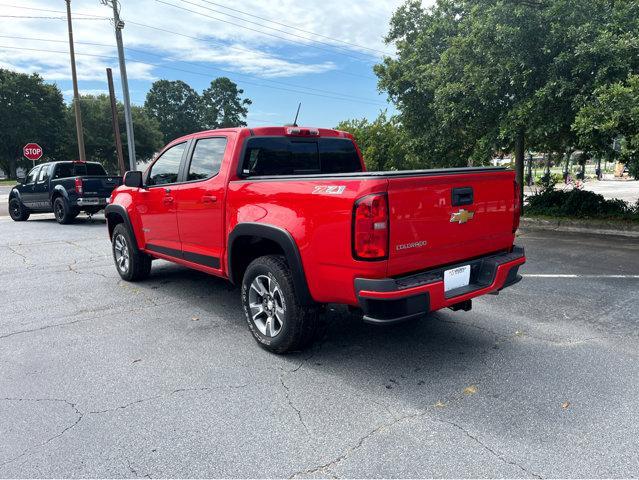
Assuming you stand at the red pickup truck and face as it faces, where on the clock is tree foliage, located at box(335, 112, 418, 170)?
The tree foliage is roughly at 2 o'clock from the red pickup truck.

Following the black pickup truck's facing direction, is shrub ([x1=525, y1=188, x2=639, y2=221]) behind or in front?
behind

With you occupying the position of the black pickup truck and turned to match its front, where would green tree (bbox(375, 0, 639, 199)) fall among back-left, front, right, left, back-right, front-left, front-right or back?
back

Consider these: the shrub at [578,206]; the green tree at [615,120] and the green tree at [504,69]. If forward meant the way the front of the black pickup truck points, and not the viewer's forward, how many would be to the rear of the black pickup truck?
3

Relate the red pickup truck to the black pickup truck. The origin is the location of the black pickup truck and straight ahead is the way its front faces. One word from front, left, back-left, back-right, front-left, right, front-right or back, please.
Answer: back-left

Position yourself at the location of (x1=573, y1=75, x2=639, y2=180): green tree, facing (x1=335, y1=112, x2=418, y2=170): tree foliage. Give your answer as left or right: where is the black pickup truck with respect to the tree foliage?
left

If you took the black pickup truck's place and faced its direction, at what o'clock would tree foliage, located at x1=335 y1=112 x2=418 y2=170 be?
The tree foliage is roughly at 4 o'clock from the black pickup truck.

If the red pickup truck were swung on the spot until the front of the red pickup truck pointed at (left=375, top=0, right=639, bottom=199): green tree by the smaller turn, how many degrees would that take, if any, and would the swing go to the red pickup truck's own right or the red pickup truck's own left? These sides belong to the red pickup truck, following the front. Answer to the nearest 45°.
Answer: approximately 90° to the red pickup truck's own right

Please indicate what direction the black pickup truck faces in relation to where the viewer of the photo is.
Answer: facing away from the viewer and to the left of the viewer

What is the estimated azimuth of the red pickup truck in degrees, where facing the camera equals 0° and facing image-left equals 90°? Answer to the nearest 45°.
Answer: approximately 135°

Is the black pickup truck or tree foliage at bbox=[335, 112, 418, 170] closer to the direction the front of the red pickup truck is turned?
the black pickup truck
